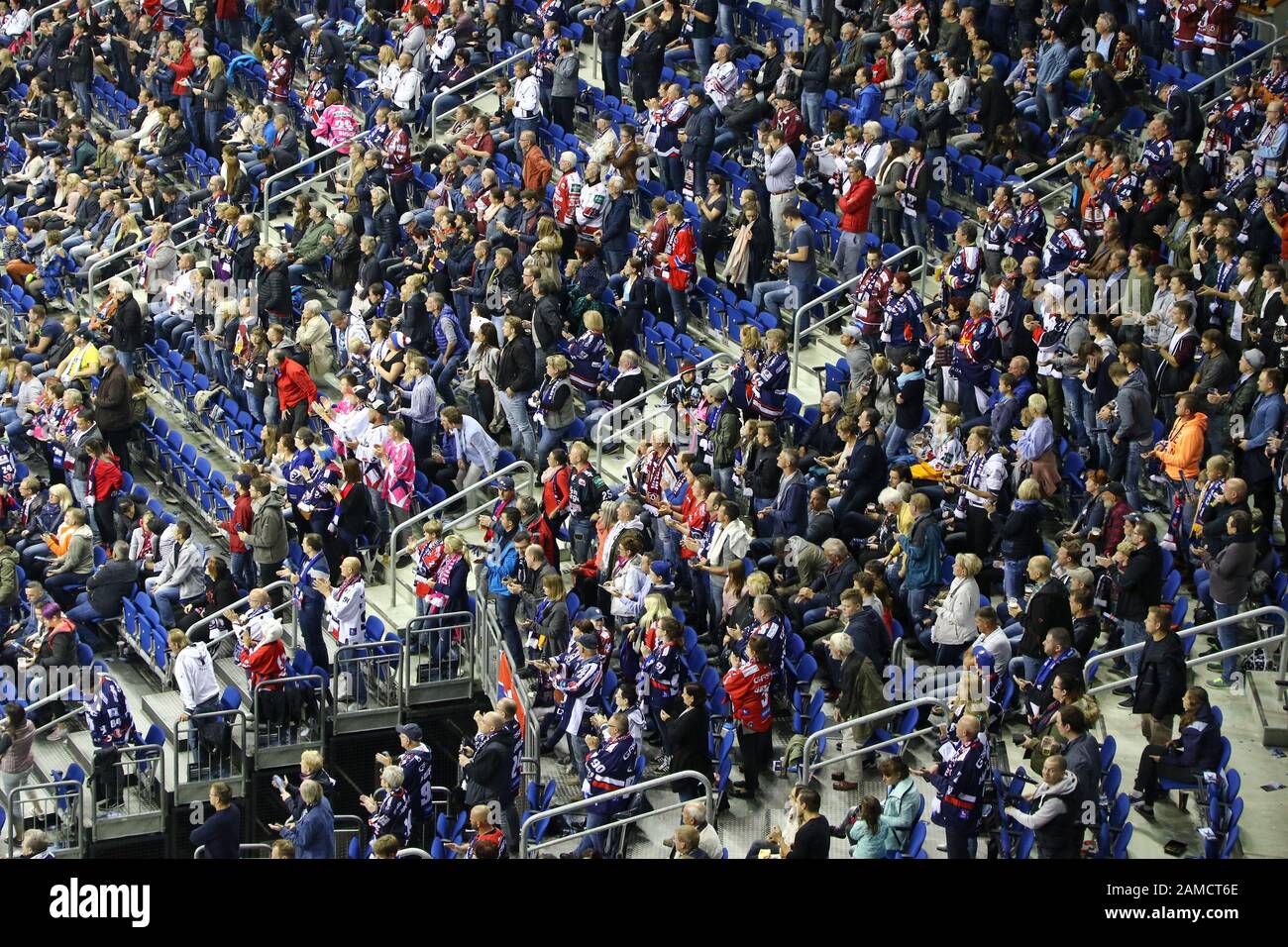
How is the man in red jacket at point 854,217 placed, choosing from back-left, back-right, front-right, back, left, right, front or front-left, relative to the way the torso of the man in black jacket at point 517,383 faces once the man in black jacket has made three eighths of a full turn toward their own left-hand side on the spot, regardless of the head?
front-left

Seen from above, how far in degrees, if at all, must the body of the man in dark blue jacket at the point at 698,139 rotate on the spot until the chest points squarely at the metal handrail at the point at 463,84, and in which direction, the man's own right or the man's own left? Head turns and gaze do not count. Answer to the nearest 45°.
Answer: approximately 45° to the man's own right
